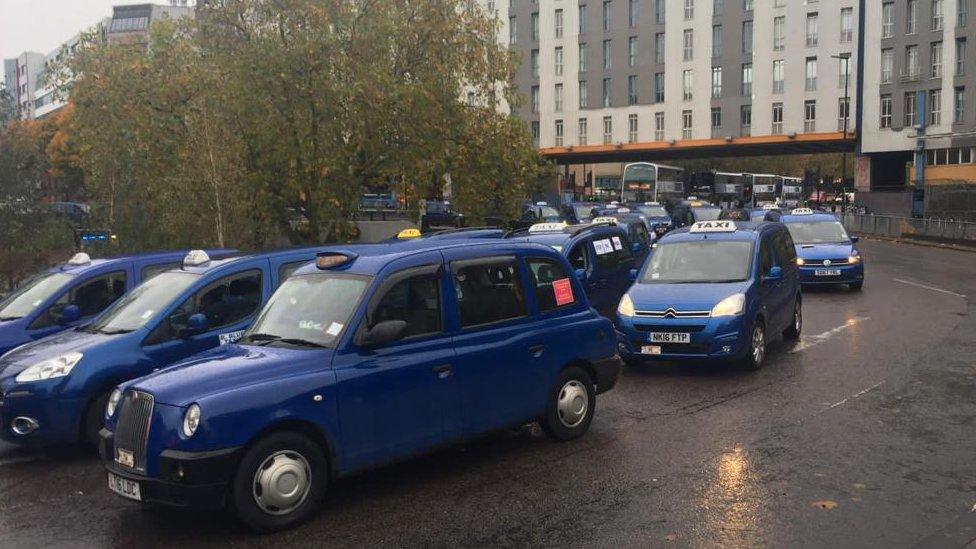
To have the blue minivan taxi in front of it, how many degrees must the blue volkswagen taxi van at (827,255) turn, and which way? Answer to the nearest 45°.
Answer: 0° — it already faces it

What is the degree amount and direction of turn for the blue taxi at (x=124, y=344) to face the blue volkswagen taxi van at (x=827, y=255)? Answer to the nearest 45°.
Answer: approximately 180°

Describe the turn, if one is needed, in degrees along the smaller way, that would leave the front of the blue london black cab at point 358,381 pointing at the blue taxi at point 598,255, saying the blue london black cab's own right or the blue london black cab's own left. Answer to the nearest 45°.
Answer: approximately 180°

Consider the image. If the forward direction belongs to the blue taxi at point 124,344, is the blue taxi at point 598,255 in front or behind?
behind

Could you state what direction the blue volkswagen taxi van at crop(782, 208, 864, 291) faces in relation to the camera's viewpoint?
facing the viewer

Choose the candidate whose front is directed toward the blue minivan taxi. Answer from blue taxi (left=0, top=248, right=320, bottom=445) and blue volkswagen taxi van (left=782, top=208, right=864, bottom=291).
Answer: the blue volkswagen taxi van

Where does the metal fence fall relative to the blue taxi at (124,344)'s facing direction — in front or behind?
behind

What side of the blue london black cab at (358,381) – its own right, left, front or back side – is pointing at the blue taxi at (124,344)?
right

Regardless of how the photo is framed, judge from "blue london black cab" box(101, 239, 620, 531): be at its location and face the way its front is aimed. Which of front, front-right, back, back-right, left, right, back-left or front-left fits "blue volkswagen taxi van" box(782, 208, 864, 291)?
back

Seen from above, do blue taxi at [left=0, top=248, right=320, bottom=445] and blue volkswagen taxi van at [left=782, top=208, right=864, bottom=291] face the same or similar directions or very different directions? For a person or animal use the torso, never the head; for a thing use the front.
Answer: same or similar directions

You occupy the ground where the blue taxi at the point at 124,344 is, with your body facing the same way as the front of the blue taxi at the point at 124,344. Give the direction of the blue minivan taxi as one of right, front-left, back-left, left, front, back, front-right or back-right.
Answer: back-left

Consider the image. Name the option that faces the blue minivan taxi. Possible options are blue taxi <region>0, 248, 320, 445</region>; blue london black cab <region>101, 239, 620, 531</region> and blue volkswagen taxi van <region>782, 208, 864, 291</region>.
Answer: the blue volkswagen taxi van

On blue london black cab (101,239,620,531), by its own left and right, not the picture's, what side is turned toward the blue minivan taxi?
back

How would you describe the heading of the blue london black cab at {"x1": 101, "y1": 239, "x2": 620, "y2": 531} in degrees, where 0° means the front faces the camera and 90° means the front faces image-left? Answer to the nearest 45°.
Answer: approximately 45°

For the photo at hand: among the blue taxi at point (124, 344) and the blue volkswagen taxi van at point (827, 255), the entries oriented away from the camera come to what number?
0

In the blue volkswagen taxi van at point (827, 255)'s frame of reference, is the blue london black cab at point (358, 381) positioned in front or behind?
in front

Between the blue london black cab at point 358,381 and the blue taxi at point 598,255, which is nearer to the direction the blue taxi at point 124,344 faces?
the blue london black cab
